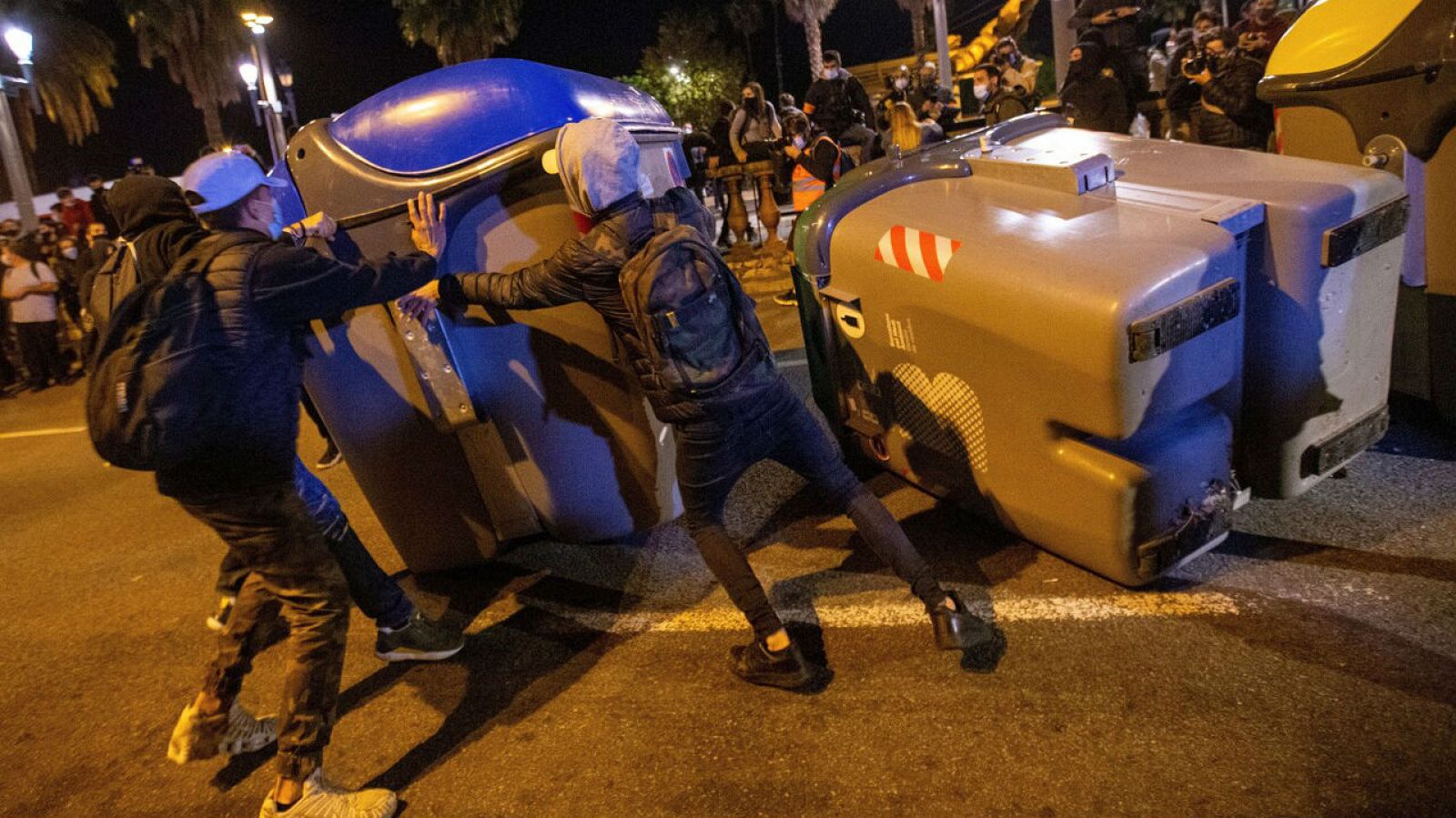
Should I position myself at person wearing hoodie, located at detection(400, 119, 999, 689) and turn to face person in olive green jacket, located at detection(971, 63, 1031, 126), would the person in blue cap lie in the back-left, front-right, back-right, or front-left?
back-left

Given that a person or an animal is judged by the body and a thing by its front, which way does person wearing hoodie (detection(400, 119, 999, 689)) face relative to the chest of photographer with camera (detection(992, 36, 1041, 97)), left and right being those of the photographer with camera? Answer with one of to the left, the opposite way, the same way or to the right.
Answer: to the right

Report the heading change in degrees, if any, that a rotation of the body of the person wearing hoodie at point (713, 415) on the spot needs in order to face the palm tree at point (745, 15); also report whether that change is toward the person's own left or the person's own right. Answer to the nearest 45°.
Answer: approximately 45° to the person's own right

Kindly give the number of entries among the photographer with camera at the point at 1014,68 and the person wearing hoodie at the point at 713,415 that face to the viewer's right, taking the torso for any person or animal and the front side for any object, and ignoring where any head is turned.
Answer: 0

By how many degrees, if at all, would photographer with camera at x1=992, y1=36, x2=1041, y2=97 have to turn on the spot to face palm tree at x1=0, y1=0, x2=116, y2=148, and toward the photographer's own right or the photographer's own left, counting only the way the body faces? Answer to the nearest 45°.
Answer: approximately 45° to the photographer's own right

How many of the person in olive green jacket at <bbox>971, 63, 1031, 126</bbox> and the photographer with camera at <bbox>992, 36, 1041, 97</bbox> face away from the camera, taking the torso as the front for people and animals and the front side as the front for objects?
0

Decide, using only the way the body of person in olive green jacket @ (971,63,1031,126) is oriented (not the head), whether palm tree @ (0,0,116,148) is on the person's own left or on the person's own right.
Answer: on the person's own right

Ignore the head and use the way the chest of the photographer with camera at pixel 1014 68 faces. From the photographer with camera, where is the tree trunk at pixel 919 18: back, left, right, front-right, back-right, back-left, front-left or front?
back-right

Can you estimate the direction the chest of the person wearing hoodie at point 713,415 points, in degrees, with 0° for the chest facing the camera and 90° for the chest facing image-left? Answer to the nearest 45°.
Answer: approximately 135°

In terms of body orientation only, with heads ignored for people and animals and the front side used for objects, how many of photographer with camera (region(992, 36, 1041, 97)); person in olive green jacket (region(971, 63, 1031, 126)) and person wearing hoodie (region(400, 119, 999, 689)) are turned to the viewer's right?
0

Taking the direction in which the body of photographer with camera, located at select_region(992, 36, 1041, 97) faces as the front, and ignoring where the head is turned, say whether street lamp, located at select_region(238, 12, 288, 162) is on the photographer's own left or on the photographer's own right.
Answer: on the photographer's own right

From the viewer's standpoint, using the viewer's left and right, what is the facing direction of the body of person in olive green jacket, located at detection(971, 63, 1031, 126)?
facing the viewer and to the left of the viewer

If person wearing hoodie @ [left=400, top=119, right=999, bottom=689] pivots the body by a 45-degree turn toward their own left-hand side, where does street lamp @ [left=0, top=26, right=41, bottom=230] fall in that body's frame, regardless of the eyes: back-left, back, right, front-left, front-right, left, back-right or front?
front-right

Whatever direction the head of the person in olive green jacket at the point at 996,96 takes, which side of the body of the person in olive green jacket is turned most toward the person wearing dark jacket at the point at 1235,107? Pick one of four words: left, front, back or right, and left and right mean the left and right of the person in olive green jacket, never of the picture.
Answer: left
